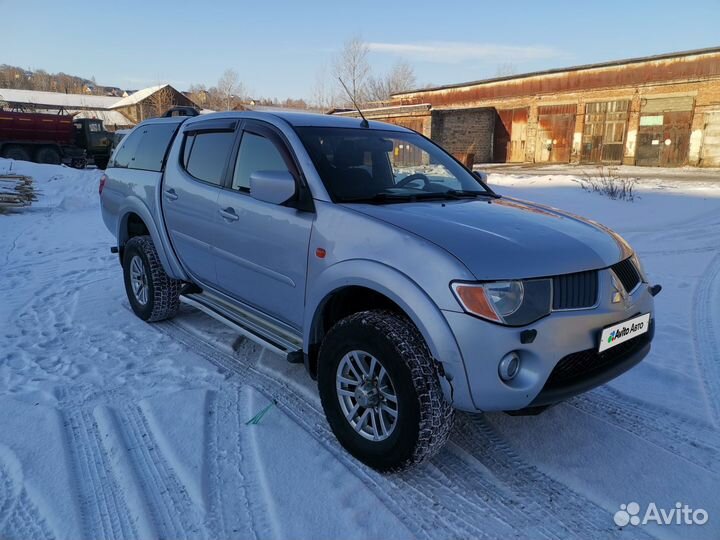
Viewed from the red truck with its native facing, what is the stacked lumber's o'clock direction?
The stacked lumber is roughly at 3 o'clock from the red truck.

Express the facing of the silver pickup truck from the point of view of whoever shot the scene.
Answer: facing the viewer and to the right of the viewer

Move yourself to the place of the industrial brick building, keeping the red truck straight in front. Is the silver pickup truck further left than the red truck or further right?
left

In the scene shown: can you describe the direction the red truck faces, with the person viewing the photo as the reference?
facing to the right of the viewer

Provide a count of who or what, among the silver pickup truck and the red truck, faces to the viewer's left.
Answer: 0

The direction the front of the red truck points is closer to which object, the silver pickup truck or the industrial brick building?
the industrial brick building

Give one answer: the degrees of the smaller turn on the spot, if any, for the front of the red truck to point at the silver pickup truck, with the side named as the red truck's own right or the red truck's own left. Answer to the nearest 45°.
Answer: approximately 90° to the red truck's own right

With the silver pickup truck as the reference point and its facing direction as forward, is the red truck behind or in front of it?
behind

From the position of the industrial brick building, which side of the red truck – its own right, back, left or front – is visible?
front

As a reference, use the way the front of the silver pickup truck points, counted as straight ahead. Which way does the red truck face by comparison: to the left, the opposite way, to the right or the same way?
to the left

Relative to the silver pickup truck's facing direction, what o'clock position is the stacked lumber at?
The stacked lumber is roughly at 6 o'clock from the silver pickup truck.
